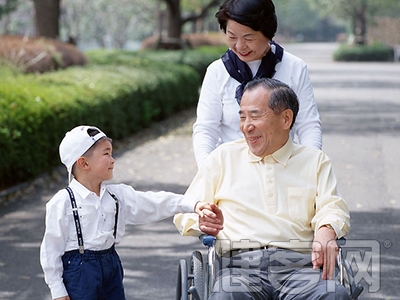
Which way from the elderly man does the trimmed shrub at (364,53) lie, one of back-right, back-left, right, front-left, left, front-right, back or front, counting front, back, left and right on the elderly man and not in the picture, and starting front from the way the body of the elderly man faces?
back

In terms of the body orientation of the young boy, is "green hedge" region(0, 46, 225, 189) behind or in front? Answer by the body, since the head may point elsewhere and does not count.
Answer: behind

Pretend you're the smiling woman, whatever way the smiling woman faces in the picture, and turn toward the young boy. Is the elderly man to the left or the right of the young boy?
left

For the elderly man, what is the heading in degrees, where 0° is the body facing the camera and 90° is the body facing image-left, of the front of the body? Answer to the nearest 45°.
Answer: approximately 0°

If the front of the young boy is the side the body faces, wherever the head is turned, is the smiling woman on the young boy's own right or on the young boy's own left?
on the young boy's own left

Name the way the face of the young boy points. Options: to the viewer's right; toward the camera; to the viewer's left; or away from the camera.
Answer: to the viewer's right

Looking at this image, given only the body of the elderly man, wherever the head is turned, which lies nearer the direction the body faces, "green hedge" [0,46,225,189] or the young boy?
the young boy

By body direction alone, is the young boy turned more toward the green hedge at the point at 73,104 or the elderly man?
the elderly man

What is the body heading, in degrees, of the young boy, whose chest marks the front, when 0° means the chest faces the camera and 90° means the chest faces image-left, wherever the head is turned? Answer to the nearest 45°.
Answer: approximately 315°

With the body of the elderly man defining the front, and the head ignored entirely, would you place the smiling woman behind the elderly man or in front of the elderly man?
behind
